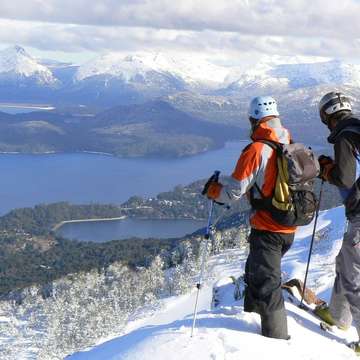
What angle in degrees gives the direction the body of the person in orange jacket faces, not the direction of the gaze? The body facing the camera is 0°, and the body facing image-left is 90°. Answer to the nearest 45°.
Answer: approximately 135°

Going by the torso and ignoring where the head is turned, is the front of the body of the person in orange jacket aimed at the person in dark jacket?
no
